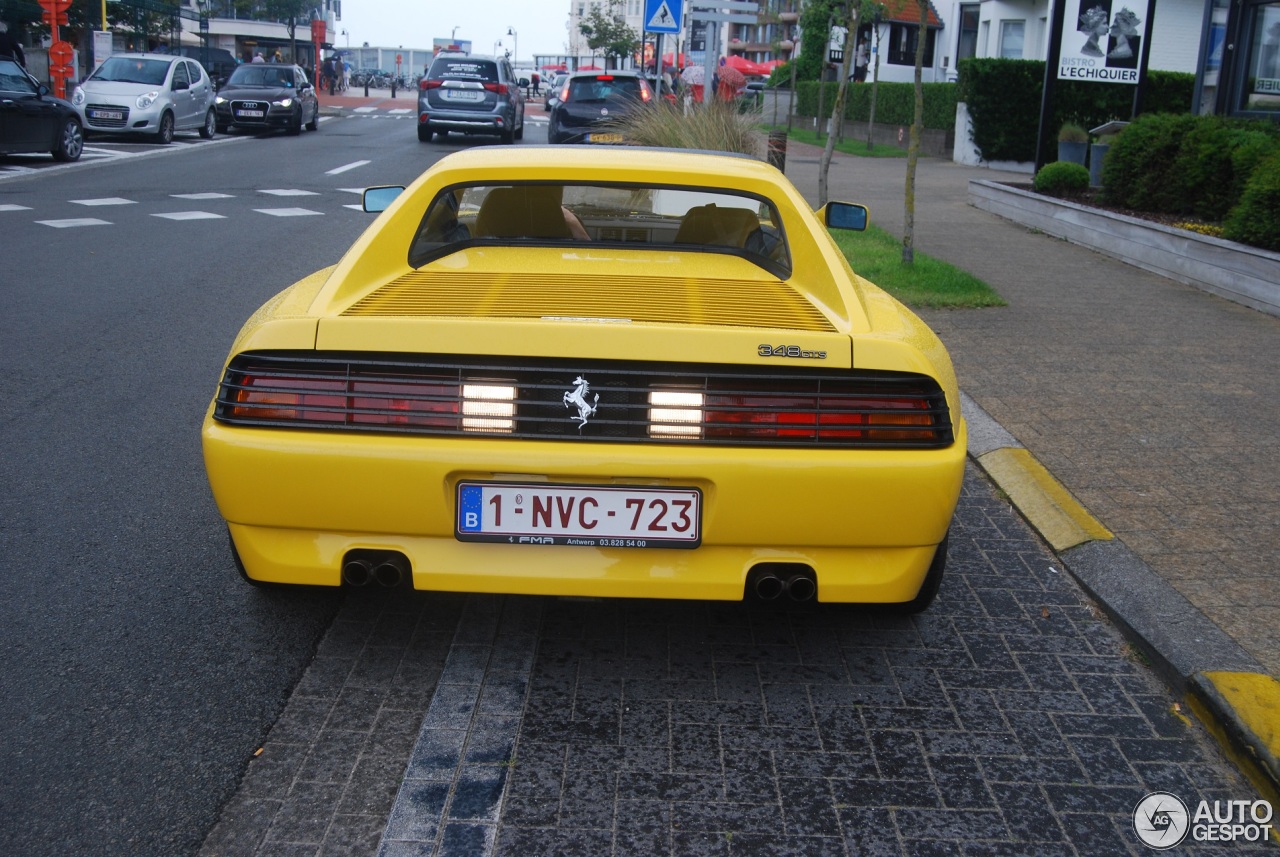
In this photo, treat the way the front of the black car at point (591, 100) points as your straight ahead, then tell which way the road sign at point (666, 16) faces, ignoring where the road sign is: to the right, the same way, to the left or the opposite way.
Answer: the opposite way

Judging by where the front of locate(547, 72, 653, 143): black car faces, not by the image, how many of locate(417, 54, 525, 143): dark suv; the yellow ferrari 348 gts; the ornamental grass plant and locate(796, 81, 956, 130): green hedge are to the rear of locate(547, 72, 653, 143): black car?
2

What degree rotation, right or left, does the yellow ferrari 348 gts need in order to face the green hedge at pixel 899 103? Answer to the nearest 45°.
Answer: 0° — it already faces it

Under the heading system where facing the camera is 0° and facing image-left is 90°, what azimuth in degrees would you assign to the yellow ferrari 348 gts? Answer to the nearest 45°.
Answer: approximately 180°

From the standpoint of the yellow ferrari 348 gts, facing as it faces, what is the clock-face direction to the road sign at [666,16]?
The road sign is roughly at 12 o'clock from the yellow ferrari 348 gts.

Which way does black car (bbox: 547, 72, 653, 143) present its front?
away from the camera

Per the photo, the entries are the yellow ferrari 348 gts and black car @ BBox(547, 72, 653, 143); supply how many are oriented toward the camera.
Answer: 0

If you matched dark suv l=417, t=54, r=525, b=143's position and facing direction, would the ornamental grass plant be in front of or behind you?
behind

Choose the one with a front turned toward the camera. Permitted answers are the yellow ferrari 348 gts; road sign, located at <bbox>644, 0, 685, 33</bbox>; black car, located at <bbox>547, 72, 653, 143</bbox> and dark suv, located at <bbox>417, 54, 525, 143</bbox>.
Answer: the road sign
